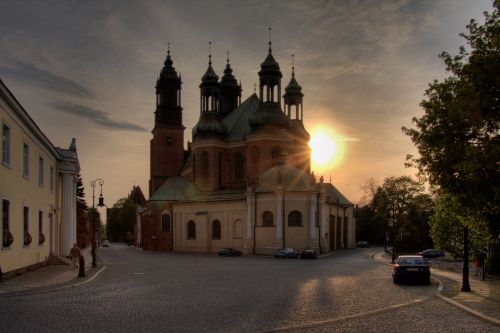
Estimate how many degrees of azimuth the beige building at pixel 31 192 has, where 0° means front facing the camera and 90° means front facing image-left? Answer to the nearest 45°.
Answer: approximately 270°

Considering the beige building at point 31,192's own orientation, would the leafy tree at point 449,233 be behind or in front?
in front

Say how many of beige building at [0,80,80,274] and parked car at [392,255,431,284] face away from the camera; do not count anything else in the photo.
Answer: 1

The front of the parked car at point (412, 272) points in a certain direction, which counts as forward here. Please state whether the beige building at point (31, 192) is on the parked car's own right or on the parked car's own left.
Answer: on the parked car's own left

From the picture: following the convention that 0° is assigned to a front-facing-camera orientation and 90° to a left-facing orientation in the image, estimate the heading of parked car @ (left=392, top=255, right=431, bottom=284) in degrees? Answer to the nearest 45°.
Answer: approximately 180°
